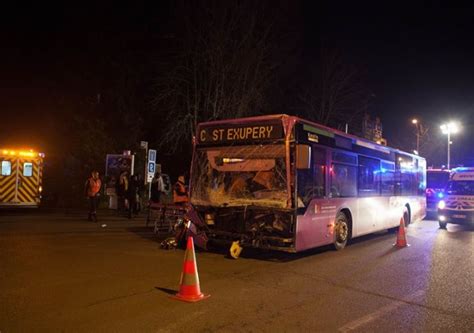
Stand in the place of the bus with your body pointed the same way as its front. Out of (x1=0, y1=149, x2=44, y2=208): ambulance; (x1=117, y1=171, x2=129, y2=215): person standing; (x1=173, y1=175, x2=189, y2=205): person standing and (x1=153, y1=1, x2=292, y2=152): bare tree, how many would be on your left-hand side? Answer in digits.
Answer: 0

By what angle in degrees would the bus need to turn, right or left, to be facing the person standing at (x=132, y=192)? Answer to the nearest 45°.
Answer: approximately 90° to its right

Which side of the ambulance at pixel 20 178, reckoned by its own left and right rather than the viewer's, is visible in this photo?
back

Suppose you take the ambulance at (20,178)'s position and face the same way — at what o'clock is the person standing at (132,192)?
The person standing is roughly at 4 o'clock from the ambulance.

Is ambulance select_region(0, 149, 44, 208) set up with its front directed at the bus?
no

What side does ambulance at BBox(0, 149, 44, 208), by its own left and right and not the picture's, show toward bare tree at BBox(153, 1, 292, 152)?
right

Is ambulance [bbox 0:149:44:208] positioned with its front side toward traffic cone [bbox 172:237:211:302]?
no

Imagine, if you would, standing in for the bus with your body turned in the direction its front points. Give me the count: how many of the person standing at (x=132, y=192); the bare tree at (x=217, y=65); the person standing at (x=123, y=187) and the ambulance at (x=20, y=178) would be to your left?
0

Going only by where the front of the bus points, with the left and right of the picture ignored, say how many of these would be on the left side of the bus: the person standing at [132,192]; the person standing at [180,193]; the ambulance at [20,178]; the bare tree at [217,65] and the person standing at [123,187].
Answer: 0

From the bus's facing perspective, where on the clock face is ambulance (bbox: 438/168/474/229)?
The ambulance is roughly at 6 o'clock from the bus.

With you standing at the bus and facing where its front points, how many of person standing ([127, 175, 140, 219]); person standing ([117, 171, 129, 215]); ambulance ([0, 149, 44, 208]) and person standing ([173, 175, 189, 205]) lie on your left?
0

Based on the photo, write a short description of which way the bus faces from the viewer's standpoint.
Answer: facing the viewer and to the left of the viewer

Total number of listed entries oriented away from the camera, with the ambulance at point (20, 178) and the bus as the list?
1

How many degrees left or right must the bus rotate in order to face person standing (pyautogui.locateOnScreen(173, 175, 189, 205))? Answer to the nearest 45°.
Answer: approximately 90° to its right
